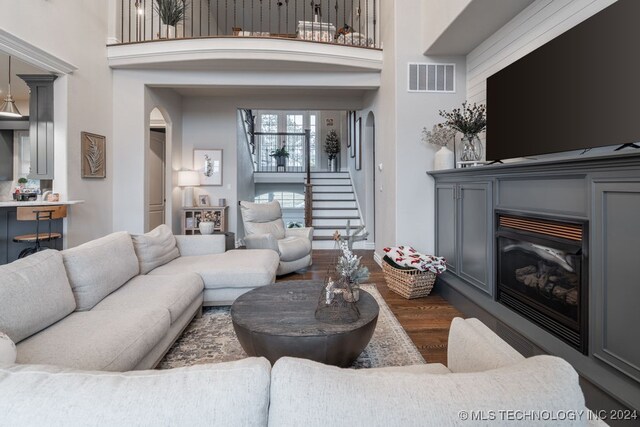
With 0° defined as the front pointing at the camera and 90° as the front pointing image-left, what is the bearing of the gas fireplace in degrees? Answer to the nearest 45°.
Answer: approximately 45°

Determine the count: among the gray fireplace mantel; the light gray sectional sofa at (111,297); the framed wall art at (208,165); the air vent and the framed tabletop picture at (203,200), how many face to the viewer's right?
1

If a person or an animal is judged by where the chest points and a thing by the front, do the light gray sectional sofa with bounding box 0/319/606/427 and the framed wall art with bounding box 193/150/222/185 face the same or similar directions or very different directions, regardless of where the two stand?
very different directions

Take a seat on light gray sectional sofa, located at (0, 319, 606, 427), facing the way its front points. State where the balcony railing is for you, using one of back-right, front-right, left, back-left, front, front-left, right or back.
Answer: front

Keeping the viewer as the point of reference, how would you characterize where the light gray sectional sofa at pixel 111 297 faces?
facing to the right of the viewer

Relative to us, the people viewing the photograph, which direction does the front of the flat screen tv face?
facing the viewer and to the left of the viewer

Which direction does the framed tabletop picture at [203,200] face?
toward the camera

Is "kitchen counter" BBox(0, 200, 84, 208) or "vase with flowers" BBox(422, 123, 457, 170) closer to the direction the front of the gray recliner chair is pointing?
the vase with flowers

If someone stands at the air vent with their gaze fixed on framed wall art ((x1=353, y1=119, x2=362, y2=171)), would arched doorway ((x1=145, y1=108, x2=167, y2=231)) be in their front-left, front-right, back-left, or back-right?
front-left

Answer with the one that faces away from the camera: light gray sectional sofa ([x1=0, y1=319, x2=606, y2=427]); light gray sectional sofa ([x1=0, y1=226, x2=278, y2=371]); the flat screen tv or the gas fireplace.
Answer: light gray sectional sofa ([x1=0, y1=319, x2=606, y2=427])

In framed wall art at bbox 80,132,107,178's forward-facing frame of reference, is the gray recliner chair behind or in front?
in front

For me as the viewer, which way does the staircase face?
facing the viewer

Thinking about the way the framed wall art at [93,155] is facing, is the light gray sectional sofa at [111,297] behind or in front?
in front

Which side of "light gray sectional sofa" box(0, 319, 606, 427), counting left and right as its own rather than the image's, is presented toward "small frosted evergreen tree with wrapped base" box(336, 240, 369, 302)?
front

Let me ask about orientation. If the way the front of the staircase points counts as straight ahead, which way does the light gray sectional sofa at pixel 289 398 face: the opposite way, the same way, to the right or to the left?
the opposite way
